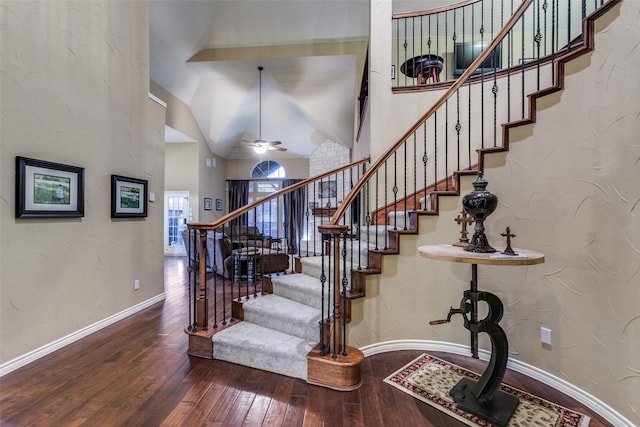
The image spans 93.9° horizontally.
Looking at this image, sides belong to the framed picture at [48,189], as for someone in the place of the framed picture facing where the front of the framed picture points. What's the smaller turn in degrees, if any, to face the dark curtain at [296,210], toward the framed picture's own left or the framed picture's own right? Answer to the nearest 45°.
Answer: approximately 90° to the framed picture's own left

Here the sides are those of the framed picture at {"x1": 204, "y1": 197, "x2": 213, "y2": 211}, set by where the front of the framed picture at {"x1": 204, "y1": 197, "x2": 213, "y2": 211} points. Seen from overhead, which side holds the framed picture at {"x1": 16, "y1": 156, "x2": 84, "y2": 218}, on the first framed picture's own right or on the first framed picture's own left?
on the first framed picture's own right

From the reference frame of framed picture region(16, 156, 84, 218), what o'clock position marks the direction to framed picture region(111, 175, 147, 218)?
framed picture region(111, 175, 147, 218) is roughly at 9 o'clock from framed picture region(16, 156, 84, 218).

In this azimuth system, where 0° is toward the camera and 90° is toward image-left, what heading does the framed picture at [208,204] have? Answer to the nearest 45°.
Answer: approximately 315°

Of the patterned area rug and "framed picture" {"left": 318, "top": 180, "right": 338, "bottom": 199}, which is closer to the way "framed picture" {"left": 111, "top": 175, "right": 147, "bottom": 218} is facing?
the patterned area rug

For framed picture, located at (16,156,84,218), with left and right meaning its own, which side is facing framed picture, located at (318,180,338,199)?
left

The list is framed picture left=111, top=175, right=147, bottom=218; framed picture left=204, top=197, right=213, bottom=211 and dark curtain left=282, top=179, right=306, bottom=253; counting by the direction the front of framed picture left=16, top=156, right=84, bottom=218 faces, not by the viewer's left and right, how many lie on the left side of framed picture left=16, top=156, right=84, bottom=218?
3

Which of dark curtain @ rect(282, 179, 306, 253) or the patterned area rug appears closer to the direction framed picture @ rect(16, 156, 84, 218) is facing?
the patterned area rug
